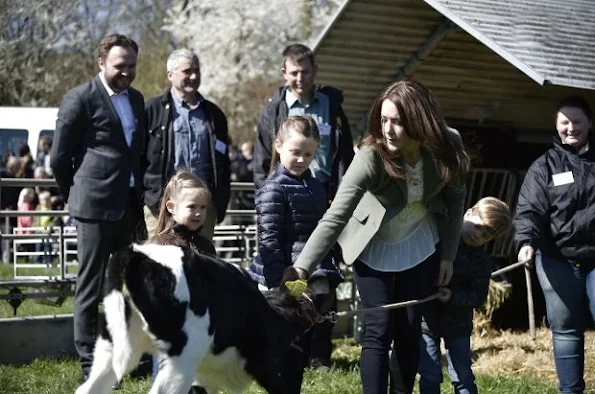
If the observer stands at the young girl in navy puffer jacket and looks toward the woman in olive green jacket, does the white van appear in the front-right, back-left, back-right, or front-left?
back-left

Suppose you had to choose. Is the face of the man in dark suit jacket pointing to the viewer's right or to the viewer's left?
to the viewer's right

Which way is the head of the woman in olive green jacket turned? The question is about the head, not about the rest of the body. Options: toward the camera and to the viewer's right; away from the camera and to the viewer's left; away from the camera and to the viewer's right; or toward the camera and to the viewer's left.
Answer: toward the camera and to the viewer's left

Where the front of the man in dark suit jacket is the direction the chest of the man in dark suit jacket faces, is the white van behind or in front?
behind

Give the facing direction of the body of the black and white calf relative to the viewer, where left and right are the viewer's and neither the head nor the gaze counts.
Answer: facing away from the viewer and to the right of the viewer

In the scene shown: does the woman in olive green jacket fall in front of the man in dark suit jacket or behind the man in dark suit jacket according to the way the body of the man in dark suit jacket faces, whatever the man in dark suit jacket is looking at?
in front

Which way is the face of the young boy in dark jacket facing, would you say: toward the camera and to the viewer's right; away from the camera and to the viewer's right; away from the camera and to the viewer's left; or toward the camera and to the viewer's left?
toward the camera and to the viewer's left

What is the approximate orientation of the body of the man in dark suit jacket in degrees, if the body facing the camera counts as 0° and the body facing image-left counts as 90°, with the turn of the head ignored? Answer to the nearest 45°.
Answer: approximately 315°

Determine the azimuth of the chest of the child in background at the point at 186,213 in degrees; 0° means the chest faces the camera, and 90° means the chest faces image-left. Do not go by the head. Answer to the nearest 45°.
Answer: approximately 315°

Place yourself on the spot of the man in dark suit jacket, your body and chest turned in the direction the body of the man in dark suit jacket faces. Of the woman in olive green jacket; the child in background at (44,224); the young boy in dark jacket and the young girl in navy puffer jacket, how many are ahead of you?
3

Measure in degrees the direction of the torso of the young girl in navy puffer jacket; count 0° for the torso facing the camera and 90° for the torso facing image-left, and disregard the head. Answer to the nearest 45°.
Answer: approximately 315°

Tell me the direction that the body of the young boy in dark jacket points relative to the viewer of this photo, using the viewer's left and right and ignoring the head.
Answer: facing the viewer and to the left of the viewer

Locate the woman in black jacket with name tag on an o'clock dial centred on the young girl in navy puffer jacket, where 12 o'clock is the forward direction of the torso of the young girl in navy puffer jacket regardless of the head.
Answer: The woman in black jacket with name tag is roughly at 10 o'clock from the young girl in navy puffer jacket.

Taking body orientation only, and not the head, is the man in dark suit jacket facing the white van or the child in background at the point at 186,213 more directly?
the child in background
